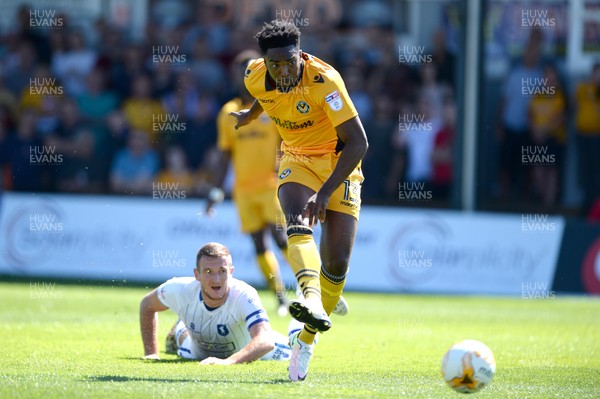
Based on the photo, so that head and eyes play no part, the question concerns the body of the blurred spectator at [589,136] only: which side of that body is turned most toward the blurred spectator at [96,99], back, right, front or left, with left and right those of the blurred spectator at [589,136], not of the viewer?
right

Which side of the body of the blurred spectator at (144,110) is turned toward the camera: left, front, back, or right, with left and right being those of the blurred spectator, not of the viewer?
front

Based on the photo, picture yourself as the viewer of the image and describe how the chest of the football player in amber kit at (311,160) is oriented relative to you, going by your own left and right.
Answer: facing the viewer

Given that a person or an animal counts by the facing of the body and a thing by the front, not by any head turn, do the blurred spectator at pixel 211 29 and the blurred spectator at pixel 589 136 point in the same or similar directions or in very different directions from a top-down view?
same or similar directions

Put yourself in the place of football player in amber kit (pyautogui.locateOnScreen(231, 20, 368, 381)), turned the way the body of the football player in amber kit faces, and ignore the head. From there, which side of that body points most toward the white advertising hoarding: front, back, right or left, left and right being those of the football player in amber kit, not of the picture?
back

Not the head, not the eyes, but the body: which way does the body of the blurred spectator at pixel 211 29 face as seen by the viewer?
toward the camera

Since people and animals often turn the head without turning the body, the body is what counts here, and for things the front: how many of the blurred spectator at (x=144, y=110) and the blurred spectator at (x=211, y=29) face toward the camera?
2

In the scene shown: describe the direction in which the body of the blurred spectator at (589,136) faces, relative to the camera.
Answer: toward the camera

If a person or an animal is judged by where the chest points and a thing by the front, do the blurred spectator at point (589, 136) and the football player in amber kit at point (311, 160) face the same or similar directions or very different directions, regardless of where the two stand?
same or similar directions

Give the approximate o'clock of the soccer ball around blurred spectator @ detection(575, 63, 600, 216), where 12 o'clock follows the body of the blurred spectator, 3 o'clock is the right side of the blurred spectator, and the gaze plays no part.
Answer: The soccer ball is roughly at 12 o'clock from the blurred spectator.

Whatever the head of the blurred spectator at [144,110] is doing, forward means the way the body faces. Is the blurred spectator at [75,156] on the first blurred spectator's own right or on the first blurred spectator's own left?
on the first blurred spectator's own right

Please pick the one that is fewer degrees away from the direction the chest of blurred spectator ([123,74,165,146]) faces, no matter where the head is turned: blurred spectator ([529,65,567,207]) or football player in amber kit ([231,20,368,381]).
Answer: the football player in amber kit

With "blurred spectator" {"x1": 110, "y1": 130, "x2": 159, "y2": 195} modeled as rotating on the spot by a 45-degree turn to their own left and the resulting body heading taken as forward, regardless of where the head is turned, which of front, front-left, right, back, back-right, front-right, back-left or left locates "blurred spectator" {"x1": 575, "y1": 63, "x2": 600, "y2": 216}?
front-left

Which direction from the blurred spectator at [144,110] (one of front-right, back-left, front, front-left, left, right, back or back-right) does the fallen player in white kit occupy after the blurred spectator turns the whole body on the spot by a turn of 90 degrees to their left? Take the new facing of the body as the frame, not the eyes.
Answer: right

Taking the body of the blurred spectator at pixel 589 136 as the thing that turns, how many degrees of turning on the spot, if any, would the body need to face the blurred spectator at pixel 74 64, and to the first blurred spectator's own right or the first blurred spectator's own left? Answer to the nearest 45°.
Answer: approximately 90° to the first blurred spectator's own right
